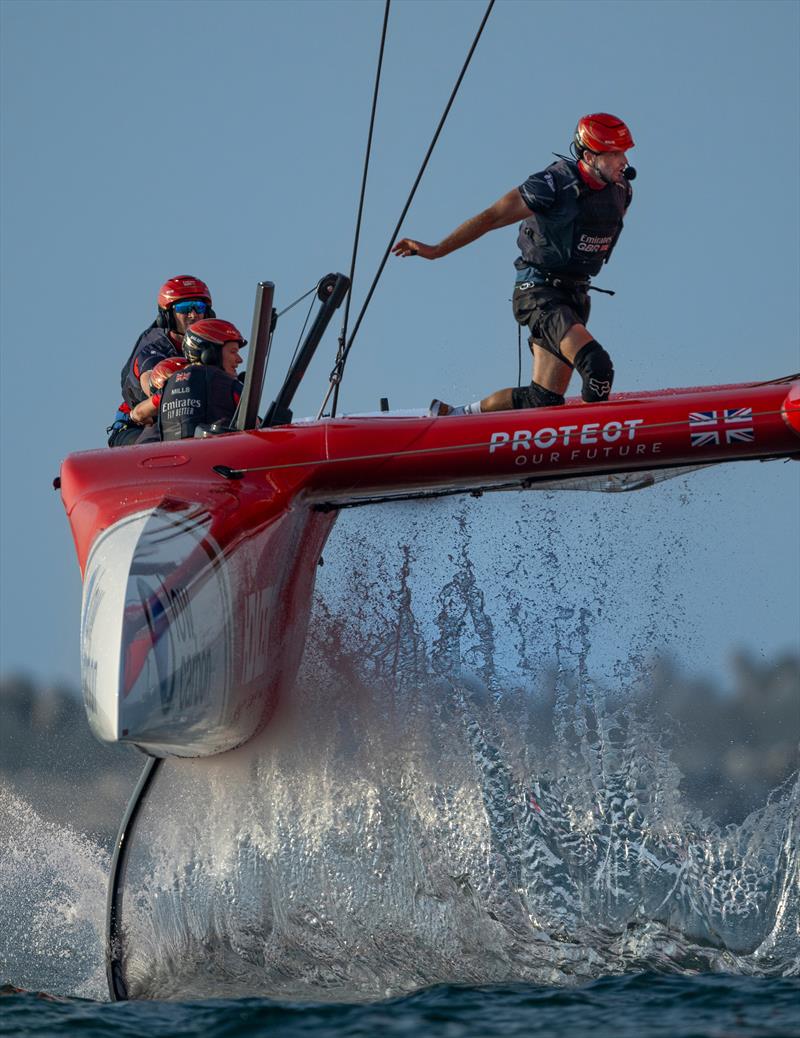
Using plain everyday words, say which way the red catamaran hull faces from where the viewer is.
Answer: facing the viewer

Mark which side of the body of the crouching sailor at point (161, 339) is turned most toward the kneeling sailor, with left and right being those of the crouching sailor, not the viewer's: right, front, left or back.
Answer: front

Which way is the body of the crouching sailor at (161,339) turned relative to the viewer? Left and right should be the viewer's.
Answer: facing the viewer and to the right of the viewer

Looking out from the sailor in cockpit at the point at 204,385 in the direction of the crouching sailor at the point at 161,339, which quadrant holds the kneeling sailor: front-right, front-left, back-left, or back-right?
back-right

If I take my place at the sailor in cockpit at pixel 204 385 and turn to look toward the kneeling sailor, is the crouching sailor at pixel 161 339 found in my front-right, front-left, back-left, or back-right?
back-left
